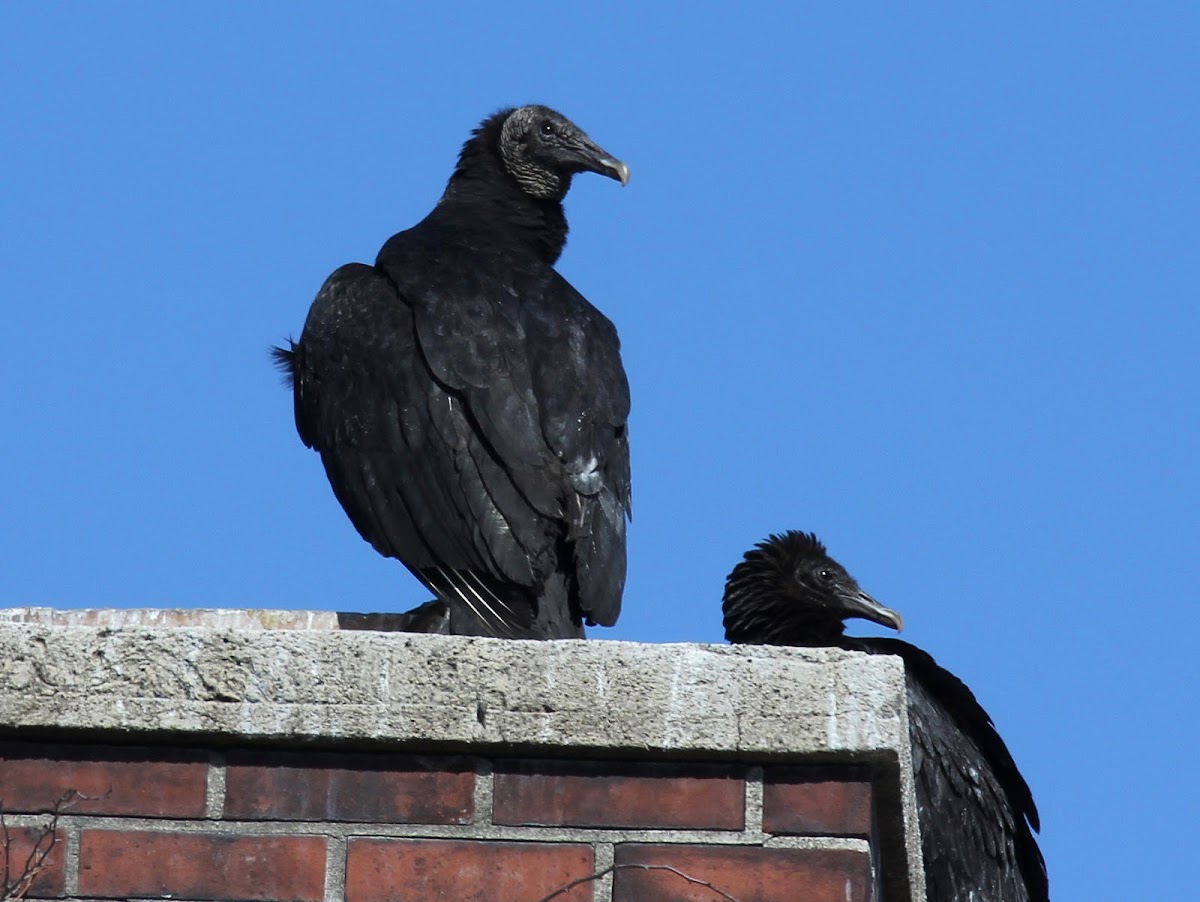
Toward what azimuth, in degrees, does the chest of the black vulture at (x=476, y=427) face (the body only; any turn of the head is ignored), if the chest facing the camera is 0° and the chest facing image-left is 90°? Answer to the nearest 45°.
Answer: approximately 135°

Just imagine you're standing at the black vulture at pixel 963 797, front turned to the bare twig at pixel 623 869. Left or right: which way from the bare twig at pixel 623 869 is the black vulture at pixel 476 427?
right

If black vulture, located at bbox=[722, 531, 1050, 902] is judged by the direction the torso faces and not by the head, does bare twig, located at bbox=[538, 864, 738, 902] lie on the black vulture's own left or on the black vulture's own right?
on the black vulture's own left

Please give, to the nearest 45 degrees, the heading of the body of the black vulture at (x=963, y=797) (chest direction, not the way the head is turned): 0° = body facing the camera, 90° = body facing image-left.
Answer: approximately 90°

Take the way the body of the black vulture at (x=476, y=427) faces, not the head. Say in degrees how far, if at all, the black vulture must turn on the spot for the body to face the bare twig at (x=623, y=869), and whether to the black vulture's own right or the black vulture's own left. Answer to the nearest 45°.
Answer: approximately 135° to the black vulture's own left

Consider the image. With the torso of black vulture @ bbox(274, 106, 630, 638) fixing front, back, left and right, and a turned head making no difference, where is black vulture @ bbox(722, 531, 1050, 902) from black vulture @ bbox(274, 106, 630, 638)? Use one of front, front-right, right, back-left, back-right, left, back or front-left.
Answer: right
